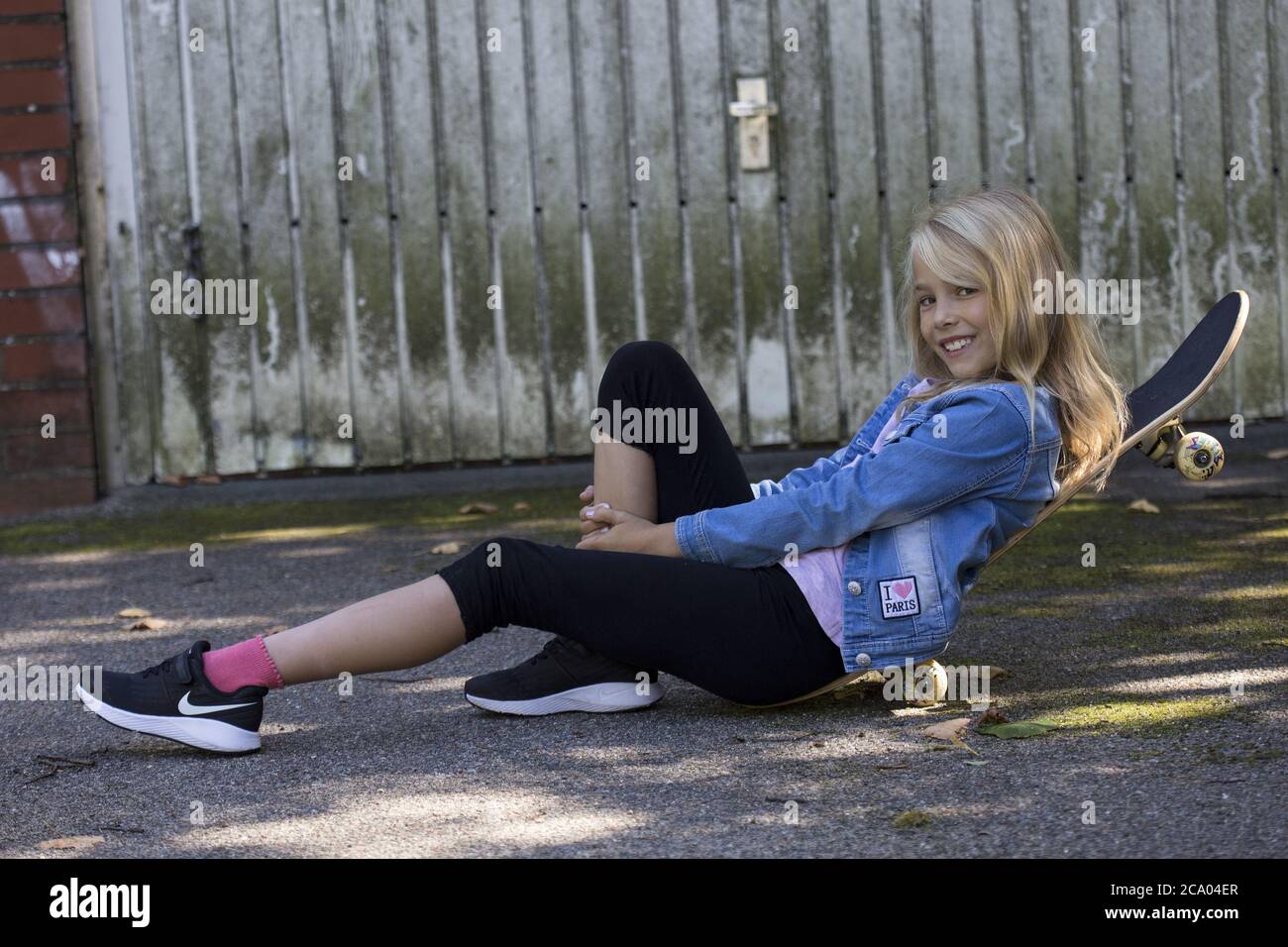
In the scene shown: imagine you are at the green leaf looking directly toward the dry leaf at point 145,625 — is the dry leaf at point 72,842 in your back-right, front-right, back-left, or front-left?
front-left

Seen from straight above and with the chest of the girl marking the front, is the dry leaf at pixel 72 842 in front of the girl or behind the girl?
in front

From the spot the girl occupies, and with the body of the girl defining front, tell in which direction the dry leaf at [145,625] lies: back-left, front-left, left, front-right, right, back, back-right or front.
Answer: front-right

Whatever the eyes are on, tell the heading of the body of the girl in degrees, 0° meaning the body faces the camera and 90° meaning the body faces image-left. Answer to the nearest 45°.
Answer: approximately 90°

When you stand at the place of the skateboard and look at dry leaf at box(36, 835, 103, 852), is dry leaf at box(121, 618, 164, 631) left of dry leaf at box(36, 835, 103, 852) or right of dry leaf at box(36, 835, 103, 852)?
right

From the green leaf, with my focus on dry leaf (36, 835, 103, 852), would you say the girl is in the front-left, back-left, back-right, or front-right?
front-right

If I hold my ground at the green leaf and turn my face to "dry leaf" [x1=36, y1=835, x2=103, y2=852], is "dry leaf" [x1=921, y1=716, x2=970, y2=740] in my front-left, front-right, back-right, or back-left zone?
front-right
